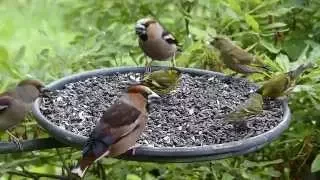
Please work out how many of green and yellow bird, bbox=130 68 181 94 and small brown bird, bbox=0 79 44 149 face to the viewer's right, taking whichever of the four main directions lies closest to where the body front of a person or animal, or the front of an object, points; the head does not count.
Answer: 2

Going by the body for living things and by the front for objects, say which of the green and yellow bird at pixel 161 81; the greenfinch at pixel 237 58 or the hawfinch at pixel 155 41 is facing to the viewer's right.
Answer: the green and yellow bird

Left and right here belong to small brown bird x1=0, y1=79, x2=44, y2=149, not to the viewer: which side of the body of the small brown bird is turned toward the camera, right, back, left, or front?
right

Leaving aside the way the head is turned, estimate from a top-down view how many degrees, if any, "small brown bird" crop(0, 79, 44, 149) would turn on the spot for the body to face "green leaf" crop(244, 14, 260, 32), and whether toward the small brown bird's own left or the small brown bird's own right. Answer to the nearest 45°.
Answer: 0° — it already faces it

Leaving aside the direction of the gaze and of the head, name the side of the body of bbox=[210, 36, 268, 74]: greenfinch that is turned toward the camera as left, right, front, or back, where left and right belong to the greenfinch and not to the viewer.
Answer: left

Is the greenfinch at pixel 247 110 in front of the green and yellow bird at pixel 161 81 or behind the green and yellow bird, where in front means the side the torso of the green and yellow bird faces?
in front

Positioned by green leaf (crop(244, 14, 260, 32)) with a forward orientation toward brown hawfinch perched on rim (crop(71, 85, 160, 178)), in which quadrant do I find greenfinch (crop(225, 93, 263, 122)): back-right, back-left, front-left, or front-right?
front-left

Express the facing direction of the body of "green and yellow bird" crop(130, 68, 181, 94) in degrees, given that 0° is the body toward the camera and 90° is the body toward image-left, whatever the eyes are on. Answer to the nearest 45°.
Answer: approximately 270°

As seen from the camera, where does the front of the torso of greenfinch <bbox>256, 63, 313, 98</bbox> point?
to the viewer's left

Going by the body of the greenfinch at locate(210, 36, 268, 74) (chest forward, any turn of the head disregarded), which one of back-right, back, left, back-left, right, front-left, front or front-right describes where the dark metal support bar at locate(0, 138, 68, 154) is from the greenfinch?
front-left

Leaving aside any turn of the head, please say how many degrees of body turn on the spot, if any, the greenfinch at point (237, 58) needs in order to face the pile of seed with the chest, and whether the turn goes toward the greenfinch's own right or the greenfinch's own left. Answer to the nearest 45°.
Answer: approximately 45° to the greenfinch's own left

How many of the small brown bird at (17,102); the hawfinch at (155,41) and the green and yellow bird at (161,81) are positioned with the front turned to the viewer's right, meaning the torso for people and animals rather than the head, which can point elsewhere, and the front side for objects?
2

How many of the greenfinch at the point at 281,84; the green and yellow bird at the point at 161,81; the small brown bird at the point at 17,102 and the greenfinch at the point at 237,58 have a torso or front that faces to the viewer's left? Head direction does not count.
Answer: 2
